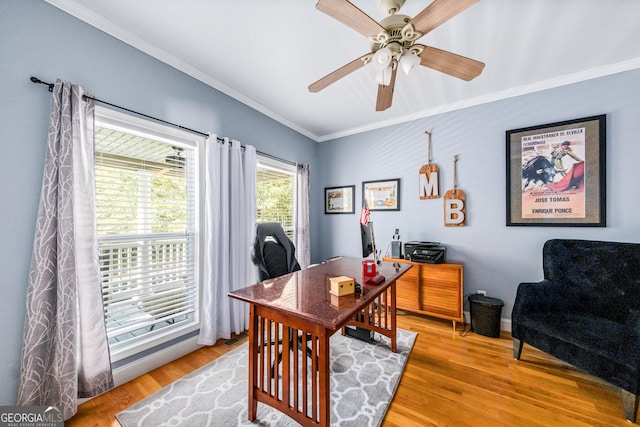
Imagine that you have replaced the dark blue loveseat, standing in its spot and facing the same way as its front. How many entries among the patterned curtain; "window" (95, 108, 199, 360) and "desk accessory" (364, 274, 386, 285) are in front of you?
3

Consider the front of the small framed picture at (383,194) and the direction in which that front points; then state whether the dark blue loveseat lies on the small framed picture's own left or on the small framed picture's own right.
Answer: on the small framed picture's own left

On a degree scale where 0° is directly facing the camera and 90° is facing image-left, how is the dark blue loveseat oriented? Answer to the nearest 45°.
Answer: approximately 45°

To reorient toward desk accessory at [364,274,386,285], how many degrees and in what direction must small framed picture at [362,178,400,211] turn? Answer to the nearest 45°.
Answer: approximately 45° to its left

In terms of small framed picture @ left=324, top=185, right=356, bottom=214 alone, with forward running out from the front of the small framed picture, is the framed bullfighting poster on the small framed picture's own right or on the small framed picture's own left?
on the small framed picture's own left

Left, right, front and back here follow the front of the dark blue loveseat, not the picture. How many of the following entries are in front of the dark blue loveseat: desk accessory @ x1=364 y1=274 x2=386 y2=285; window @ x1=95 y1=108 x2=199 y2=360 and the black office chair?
3

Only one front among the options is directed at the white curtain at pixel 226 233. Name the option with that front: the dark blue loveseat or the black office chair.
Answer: the dark blue loveseat

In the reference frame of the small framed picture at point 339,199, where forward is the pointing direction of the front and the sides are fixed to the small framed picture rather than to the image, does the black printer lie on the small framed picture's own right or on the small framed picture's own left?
on the small framed picture's own left
